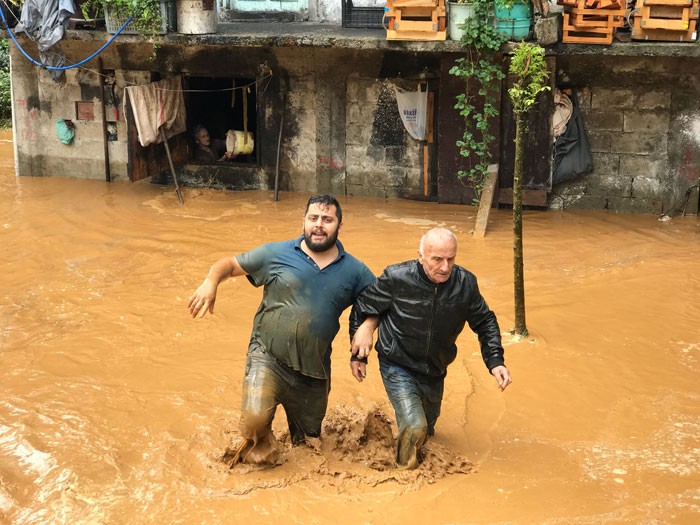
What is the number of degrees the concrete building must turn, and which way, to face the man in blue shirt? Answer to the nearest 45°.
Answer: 0° — it already faces them

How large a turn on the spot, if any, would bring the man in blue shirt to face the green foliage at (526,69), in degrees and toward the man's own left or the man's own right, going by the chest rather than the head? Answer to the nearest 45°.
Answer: approximately 135° to the man's own left

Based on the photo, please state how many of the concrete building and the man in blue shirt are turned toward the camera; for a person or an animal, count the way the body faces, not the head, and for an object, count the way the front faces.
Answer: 2

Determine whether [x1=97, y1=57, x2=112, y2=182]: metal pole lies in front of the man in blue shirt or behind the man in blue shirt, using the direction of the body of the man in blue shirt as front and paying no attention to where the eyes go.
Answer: behind

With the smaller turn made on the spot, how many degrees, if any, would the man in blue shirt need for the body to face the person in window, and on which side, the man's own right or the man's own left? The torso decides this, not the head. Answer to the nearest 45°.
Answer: approximately 180°

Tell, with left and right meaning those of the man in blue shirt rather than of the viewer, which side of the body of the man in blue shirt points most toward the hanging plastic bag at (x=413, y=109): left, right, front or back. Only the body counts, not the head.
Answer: back

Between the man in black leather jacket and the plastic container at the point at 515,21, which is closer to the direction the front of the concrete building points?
the man in black leather jacket

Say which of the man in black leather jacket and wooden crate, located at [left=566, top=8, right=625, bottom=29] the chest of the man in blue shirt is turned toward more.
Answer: the man in black leather jacket

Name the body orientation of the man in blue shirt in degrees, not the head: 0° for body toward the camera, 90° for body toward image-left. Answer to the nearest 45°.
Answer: approximately 0°

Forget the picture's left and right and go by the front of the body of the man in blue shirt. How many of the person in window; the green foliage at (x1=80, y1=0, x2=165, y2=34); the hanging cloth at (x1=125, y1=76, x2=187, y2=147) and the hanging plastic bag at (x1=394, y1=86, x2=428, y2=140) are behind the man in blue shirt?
4
